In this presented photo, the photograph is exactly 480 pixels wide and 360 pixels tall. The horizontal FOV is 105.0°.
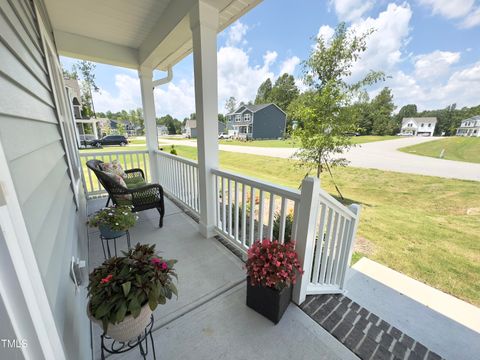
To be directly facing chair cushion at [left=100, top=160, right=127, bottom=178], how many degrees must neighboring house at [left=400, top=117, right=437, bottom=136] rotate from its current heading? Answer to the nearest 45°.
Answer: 0° — it already faces it

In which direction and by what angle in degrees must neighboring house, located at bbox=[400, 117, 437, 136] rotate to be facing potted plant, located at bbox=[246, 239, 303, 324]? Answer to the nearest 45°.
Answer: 0° — it already faces it

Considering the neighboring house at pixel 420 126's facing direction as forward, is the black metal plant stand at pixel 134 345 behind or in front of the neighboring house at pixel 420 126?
in front

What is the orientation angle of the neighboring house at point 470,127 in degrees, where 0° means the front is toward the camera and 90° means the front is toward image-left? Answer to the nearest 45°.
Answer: approximately 45°

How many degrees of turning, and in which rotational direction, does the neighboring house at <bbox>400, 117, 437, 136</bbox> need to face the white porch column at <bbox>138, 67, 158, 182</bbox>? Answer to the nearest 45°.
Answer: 0° — it already faces it

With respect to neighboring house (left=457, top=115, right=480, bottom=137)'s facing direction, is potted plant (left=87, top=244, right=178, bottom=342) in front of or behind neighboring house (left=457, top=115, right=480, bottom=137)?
in front

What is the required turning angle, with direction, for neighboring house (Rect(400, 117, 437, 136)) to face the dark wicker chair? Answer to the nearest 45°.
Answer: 0° — it already faces it

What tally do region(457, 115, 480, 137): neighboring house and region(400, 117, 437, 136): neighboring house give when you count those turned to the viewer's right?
0

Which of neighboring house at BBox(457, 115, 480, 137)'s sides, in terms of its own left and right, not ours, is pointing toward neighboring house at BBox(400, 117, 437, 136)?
right

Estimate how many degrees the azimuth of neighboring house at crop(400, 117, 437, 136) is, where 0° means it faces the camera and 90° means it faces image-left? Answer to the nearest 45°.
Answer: approximately 0°
